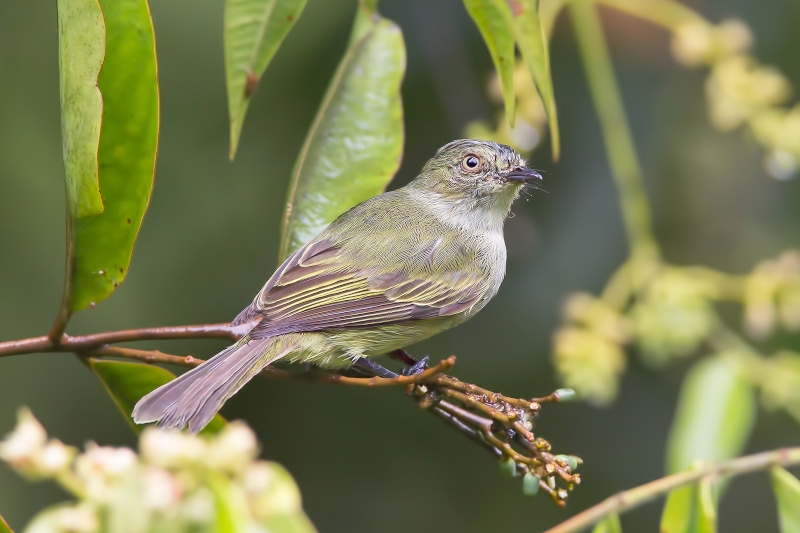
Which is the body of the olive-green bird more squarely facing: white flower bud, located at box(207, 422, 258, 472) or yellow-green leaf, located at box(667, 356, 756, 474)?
the yellow-green leaf

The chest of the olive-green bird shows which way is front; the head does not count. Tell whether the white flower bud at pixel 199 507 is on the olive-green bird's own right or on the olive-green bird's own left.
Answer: on the olive-green bird's own right

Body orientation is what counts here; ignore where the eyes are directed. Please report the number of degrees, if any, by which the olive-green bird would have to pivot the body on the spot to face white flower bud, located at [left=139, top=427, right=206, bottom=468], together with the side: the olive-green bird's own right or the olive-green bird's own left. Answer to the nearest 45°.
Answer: approximately 90° to the olive-green bird's own right

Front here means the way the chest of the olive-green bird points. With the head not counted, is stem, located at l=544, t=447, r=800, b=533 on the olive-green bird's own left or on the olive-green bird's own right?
on the olive-green bird's own right

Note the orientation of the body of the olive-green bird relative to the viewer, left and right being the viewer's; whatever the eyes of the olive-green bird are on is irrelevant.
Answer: facing to the right of the viewer
